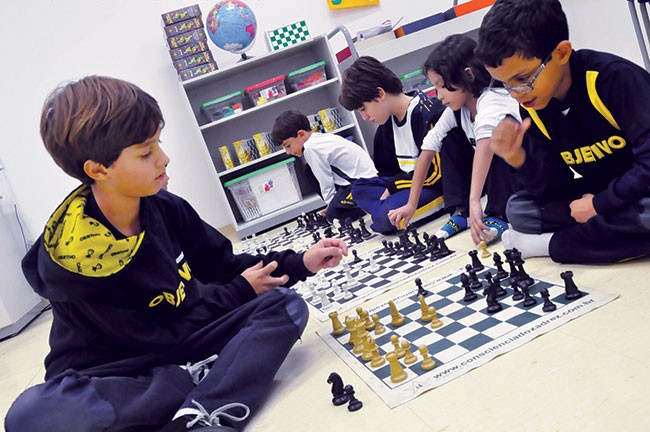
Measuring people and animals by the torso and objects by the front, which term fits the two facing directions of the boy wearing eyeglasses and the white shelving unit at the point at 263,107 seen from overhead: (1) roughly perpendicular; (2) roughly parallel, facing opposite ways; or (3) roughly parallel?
roughly perpendicular

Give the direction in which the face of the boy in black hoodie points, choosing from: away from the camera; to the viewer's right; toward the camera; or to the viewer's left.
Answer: to the viewer's right

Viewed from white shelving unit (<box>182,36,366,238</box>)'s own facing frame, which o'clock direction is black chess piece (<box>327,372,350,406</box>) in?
The black chess piece is roughly at 12 o'clock from the white shelving unit.

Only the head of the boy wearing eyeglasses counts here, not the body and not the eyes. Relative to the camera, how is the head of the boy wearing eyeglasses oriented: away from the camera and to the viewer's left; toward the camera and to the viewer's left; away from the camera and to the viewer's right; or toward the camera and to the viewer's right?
toward the camera and to the viewer's left

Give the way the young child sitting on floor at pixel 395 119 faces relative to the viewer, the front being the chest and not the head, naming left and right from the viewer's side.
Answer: facing the viewer and to the left of the viewer

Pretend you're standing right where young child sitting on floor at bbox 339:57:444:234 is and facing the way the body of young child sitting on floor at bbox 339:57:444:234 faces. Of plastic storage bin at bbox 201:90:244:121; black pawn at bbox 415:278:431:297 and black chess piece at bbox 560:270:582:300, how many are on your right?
1

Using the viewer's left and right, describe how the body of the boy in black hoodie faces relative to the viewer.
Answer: facing the viewer and to the right of the viewer

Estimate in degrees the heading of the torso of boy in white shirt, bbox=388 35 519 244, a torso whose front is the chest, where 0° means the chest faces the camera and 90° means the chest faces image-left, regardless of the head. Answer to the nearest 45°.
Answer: approximately 45°

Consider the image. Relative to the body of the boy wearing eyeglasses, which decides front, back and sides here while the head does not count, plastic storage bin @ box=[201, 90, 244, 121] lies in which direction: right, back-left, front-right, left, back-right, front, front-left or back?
right
